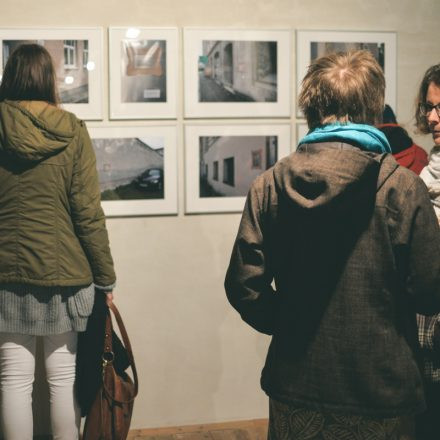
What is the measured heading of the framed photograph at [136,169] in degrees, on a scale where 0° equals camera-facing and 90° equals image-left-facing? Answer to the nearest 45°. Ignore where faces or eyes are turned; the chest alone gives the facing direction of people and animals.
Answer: approximately 0°

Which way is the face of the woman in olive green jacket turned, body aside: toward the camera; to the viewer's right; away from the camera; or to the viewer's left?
away from the camera

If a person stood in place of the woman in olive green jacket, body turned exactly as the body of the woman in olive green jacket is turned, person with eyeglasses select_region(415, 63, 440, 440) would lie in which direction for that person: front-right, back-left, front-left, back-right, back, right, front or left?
back-right

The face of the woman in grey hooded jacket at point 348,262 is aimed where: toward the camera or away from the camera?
away from the camera

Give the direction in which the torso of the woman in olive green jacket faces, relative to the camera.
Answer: away from the camera

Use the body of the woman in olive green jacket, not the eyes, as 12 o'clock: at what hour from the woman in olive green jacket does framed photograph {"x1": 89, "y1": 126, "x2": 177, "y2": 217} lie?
The framed photograph is roughly at 1 o'clock from the woman in olive green jacket.

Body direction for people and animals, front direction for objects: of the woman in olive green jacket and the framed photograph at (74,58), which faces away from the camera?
the woman in olive green jacket

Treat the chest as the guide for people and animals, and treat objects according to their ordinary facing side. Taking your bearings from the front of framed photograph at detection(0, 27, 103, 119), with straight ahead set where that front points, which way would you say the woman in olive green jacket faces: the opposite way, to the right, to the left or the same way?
the opposite way

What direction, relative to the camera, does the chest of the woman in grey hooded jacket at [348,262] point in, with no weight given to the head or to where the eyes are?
away from the camera

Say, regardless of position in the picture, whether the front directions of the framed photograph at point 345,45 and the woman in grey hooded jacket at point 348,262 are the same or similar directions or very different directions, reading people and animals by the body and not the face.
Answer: very different directions
